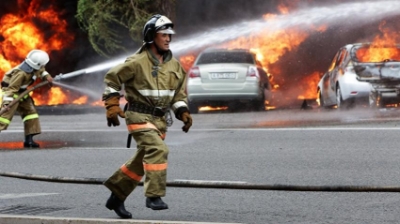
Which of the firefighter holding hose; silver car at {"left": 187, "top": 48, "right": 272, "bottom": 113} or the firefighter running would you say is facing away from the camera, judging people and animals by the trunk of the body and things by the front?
the silver car

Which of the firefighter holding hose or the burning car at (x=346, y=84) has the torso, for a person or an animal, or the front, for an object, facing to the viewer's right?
the firefighter holding hose

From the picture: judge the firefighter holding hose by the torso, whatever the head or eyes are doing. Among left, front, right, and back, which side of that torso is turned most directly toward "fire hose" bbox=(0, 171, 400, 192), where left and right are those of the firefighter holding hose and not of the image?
right

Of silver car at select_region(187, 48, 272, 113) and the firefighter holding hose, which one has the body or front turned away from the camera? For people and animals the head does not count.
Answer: the silver car

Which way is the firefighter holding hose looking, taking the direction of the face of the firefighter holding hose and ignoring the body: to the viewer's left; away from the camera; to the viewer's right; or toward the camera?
to the viewer's right

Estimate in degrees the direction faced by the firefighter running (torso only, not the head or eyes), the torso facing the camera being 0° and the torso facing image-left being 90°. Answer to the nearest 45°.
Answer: approximately 315°

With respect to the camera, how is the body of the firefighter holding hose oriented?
to the viewer's right

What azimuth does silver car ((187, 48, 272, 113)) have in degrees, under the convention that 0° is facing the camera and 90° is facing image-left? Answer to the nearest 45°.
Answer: approximately 180°
